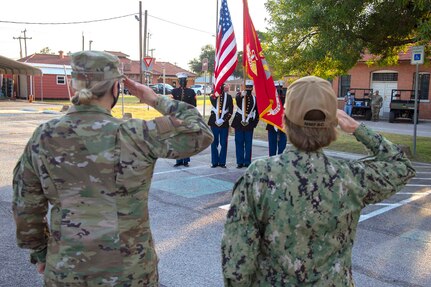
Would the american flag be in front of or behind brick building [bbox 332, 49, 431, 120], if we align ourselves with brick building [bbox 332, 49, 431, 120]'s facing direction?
in front

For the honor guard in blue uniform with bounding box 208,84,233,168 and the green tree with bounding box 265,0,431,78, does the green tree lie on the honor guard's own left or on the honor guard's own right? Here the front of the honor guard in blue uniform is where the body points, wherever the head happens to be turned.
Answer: on the honor guard's own left

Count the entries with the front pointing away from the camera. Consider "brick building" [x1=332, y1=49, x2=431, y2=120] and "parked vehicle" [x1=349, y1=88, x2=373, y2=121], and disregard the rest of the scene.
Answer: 0

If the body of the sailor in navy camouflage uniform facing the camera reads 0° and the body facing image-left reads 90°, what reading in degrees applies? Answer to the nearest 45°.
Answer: approximately 180°

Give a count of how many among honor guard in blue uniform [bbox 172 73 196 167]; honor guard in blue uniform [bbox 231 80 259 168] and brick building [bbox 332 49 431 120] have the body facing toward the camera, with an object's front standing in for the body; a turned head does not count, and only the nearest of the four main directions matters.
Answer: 3

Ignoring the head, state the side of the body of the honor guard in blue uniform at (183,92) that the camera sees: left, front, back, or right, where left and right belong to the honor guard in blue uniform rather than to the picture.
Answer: front

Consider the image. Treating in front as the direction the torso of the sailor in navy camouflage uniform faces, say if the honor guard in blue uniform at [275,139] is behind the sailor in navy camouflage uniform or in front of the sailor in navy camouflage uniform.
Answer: in front

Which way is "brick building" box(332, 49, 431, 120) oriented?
toward the camera

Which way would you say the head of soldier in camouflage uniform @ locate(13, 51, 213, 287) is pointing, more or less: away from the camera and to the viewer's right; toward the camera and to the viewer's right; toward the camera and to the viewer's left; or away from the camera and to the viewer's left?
away from the camera and to the viewer's right

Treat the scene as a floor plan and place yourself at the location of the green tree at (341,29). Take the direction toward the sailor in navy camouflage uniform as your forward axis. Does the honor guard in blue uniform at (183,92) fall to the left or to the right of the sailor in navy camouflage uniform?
right

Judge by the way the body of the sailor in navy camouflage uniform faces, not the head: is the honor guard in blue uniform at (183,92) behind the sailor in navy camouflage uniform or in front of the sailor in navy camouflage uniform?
in front

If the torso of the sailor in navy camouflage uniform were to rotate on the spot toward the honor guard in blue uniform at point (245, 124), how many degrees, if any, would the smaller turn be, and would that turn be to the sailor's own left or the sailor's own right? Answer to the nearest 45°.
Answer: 0° — they already face them

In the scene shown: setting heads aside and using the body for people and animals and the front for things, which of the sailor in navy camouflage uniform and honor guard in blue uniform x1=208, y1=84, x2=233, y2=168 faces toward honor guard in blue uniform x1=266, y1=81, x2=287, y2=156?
the sailor in navy camouflage uniform
